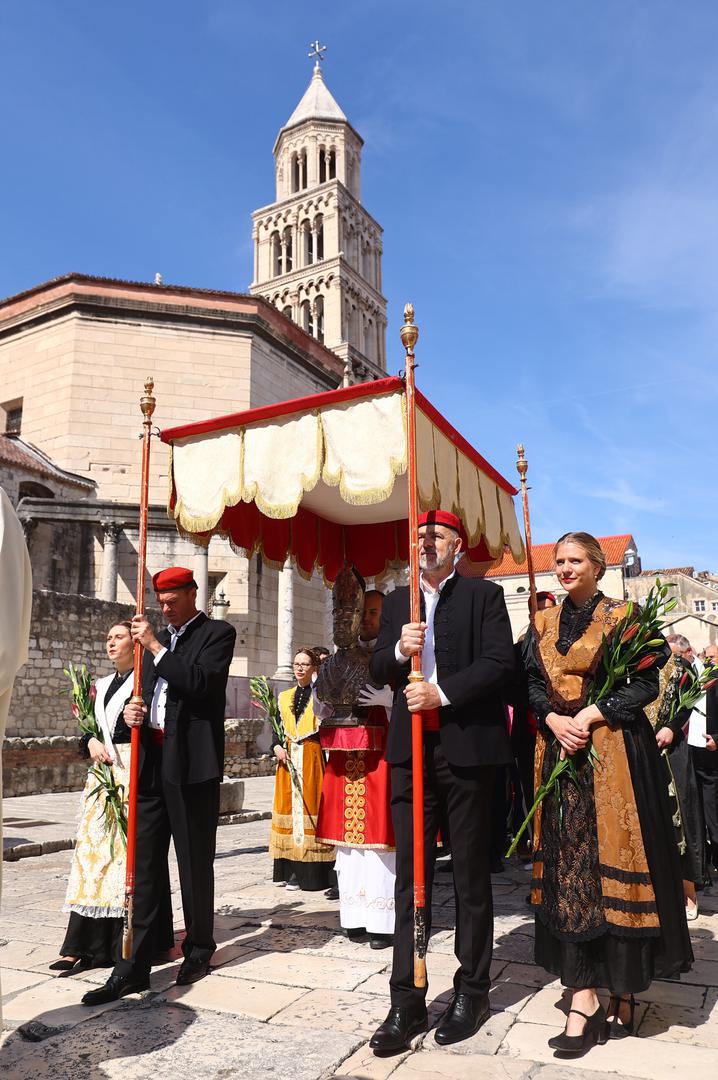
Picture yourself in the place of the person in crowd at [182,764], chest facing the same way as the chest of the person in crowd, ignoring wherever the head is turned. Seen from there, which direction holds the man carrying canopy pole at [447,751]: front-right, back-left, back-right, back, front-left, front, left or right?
left

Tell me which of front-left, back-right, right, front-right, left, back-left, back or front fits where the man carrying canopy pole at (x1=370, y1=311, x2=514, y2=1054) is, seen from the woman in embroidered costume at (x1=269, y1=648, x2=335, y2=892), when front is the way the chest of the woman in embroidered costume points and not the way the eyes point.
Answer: front-left

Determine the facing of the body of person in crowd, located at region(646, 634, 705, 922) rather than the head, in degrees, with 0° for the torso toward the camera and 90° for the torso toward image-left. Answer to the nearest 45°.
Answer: approximately 45°

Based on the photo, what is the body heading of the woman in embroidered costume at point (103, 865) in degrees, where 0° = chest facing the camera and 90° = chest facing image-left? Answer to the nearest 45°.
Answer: approximately 45°

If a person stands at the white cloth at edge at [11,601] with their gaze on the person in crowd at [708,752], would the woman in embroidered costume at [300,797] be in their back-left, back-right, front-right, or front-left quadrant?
front-left

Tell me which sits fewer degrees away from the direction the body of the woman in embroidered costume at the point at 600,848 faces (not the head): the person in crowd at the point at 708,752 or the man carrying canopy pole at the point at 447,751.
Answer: the man carrying canopy pole

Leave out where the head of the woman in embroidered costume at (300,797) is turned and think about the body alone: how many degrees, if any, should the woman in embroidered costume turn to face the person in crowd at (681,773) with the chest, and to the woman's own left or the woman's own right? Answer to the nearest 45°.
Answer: approximately 90° to the woman's own left

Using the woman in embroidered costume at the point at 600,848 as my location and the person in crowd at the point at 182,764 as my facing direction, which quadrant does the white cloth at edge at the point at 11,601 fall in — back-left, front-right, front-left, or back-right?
front-left
